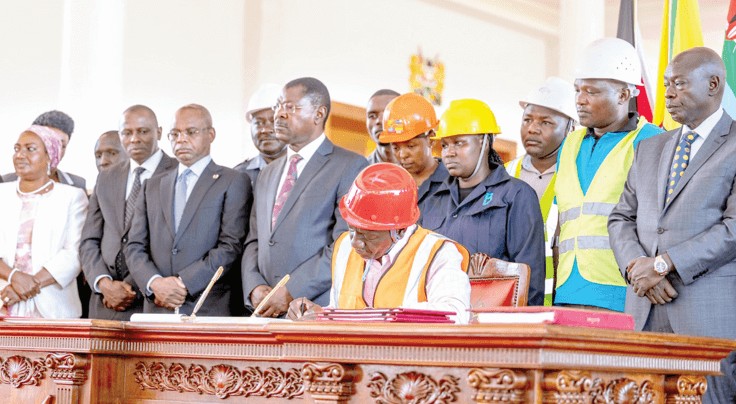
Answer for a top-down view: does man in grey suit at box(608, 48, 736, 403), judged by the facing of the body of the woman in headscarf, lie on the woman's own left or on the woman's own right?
on the woman's own left

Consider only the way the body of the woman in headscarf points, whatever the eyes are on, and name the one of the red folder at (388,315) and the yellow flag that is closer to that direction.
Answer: the red folder

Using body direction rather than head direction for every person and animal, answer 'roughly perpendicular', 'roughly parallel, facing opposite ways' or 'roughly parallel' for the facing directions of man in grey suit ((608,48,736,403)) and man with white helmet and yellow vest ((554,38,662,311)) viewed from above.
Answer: roughly parallel

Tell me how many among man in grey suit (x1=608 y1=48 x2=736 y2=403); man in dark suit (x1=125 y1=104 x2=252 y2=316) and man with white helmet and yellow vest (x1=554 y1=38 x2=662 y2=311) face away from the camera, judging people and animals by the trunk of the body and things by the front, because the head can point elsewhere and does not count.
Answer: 0

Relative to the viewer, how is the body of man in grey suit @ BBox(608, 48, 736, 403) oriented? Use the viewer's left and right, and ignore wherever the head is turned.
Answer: facing the viewer and to the left of the viewer

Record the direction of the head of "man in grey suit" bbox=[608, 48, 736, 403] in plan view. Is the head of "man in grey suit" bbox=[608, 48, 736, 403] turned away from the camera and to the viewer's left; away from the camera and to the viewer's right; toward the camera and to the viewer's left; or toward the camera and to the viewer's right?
toward the camera and to the viewer's left

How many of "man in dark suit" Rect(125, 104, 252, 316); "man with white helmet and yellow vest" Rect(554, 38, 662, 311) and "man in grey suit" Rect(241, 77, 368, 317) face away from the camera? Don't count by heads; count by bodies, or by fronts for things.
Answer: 0

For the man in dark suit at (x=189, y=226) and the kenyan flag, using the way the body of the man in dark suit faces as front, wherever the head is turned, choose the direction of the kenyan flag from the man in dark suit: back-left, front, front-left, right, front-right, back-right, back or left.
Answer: back-left

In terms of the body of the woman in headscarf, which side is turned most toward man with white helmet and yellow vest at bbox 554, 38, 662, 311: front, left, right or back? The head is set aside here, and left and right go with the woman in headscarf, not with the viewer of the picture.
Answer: left

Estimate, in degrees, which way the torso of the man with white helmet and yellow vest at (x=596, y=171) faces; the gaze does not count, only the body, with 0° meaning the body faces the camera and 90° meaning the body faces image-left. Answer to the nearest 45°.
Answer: approximately 45°
